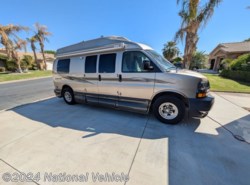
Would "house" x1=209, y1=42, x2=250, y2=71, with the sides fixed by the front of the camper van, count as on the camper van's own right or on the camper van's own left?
on the camper van's own left

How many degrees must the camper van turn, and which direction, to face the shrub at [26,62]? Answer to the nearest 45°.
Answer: approximately 180°

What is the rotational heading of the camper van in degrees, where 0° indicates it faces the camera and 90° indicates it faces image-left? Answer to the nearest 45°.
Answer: approximately 315°

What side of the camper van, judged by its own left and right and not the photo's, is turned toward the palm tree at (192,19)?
left

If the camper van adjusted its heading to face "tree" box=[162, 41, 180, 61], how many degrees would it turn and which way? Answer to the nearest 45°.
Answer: approximately 135° to its left

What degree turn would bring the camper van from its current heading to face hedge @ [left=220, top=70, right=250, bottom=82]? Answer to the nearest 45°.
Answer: approximately 90° to its left

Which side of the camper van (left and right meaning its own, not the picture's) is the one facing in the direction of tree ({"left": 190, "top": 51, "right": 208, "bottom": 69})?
left

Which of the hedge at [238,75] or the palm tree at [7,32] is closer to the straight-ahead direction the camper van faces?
the hedge

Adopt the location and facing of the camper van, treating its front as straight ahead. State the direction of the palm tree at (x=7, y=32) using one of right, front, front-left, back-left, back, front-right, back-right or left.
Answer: back

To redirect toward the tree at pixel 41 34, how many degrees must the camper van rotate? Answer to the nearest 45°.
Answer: approximately 180°
